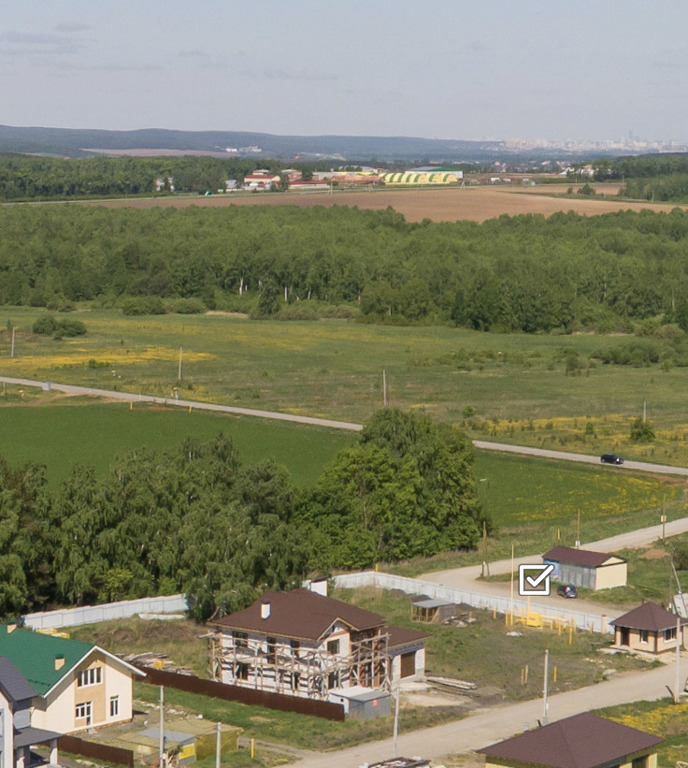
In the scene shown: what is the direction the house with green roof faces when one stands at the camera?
facing the viewer and to the right of the viewer

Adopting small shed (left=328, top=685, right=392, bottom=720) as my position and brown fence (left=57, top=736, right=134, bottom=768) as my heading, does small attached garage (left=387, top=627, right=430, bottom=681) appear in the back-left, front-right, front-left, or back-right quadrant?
back-right

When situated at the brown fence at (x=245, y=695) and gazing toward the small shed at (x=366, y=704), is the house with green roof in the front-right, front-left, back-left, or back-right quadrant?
back-right

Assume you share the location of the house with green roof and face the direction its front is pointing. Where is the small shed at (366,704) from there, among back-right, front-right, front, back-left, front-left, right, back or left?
front-left

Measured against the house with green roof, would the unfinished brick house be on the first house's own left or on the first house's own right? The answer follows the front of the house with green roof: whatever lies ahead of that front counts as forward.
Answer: on the first house's own left

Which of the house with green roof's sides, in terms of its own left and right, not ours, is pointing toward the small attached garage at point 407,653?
left

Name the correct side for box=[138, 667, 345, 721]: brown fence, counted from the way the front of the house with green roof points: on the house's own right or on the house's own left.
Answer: on the house's own left

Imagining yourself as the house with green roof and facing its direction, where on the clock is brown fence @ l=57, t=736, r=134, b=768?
The brown fence is roughly at 1 o'clock from the house with green roof.
